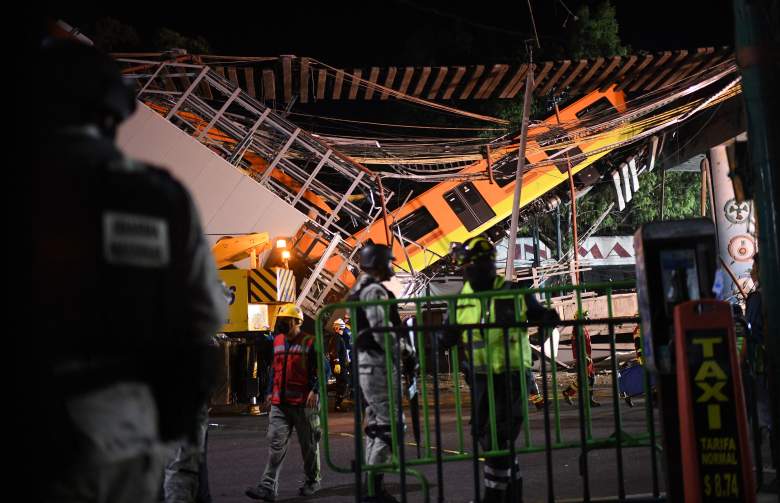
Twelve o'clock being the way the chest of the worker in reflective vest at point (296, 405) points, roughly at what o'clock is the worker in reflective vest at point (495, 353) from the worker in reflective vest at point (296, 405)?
the worker in reflective vest at point (495, 353) is roughly at 9 o'clock from the worker in reflective vest at point (296, 405).

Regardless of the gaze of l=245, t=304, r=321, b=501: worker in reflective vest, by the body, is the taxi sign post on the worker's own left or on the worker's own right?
on the worker's own left

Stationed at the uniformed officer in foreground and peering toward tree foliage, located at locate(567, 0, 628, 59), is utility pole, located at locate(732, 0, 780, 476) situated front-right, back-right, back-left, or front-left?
front-right

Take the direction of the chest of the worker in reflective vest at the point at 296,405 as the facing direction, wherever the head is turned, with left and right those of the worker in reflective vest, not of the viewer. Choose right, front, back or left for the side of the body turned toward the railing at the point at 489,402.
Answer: left

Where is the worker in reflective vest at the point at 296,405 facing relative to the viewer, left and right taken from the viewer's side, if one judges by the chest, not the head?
facing the viewer and to the left of the viewer

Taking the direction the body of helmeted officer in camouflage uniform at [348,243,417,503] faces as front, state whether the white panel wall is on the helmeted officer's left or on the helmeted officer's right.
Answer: on the helmeted officer's left

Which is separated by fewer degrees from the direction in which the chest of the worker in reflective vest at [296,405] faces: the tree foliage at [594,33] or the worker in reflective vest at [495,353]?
the worker in reflective vest

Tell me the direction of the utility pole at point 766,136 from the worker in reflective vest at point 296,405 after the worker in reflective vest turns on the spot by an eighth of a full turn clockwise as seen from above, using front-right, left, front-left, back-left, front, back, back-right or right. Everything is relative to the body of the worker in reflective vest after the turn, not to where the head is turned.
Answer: back-left

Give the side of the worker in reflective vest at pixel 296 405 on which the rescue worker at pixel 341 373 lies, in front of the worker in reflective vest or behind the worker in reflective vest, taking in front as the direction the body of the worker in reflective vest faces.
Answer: behind

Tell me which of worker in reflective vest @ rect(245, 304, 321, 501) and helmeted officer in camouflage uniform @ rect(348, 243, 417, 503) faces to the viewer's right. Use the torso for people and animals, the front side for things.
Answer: the helmeted officer in camouflage uniform

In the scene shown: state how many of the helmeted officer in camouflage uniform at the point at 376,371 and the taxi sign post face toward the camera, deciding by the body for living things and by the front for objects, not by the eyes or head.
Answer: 1

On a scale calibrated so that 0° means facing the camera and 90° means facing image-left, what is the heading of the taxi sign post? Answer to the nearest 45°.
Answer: approximately 0°

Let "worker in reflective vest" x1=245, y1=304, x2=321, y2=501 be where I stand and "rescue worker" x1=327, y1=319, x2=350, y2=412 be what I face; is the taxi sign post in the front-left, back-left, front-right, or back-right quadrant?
back-right
